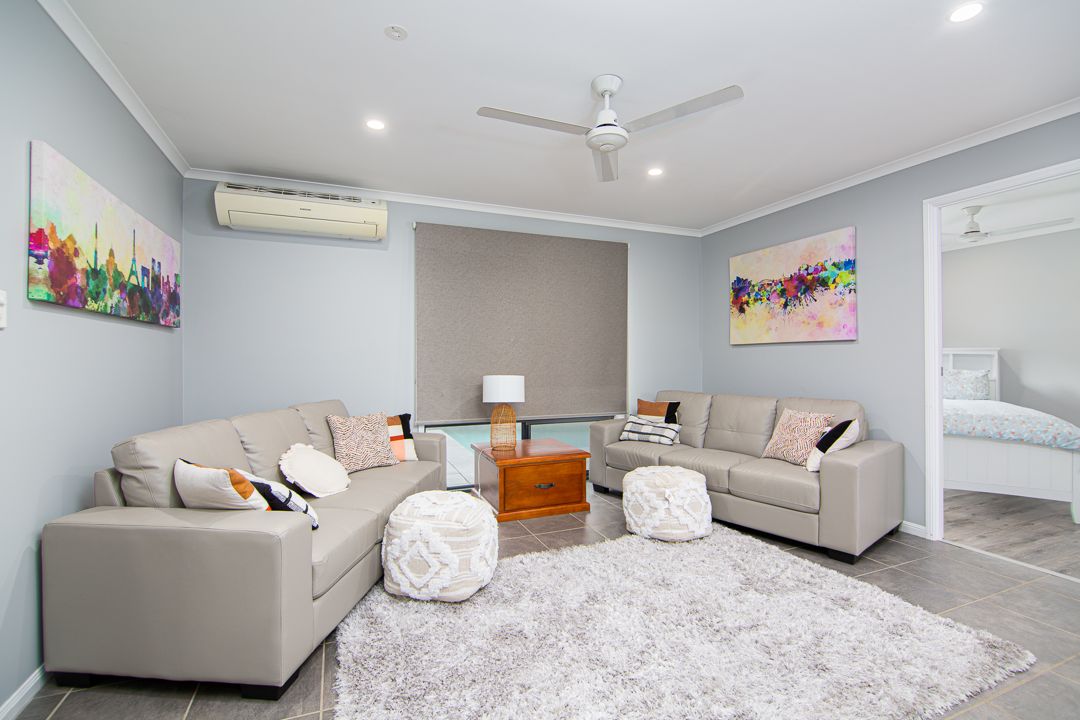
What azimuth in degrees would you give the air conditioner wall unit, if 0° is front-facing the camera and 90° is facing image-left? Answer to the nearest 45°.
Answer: approximately 0°

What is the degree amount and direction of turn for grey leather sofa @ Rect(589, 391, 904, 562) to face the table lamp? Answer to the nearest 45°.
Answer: approximately 45° to its right

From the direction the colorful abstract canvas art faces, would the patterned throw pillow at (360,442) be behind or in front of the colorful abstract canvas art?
in front

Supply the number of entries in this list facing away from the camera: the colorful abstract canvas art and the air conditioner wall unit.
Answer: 0

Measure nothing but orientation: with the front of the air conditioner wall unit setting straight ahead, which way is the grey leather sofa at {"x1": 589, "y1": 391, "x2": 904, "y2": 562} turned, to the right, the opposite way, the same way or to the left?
to the right

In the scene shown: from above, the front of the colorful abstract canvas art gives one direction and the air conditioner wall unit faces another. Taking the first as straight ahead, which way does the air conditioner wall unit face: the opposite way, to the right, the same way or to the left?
to the left

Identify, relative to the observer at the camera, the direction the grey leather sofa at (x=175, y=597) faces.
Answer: facing the viewer and to the right of the viewer

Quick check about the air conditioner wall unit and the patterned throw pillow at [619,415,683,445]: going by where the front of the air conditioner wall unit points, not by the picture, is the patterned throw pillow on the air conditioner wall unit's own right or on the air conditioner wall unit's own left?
on the air conditioner wall unit's own left

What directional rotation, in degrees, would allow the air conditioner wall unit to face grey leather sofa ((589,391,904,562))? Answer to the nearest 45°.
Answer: approximately 45° to its left

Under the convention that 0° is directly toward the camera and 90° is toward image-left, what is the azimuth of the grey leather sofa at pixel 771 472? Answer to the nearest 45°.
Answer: approximately 45°

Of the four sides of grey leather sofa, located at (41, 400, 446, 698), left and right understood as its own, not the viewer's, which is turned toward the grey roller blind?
left

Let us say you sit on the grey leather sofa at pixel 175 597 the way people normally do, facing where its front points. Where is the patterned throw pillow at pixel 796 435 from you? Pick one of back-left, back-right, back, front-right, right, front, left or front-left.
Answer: front-left

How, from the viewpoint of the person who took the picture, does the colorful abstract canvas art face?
facing the viewer and to the left of the viewer

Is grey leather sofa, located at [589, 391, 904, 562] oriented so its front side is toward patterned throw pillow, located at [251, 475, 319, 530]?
yes

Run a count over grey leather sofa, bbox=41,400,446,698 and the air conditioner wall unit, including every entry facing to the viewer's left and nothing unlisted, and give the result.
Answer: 0

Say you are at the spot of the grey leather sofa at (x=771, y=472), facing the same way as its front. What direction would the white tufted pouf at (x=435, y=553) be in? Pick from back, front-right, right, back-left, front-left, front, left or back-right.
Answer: front

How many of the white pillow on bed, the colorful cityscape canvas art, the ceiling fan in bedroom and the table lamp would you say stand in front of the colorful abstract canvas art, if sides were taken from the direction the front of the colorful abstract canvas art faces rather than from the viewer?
2

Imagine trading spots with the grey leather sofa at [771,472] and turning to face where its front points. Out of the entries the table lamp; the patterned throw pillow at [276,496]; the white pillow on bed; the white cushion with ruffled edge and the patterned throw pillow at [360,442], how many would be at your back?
1
